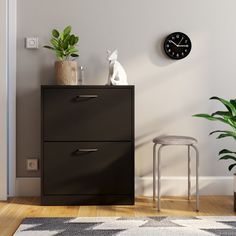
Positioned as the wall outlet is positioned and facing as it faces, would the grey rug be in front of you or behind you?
in front

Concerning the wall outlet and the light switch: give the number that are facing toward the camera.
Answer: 2

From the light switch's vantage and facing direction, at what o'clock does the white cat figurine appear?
The white cat figurine is roughly at 10 o'clock from the light switch.

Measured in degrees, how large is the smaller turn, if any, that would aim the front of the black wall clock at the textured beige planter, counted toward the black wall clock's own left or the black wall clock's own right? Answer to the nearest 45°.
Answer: approximately 90° to the black wall clock's own right

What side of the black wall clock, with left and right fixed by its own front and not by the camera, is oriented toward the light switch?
right

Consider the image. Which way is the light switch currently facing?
toward the camera

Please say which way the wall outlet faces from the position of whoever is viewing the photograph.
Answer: facing the viewer

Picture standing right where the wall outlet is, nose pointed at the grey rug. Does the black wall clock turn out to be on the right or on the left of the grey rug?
left

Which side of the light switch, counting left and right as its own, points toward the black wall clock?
left

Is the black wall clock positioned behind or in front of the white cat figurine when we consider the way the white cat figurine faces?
behind

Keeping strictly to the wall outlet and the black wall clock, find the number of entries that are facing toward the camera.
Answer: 2

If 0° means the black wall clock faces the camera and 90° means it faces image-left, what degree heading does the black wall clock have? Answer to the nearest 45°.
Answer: approximately 0°

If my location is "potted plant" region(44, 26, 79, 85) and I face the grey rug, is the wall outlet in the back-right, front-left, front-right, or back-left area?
back-right
